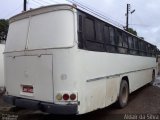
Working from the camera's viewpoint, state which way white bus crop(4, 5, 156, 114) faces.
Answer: facing away from the viewer and to the right of the viewer
